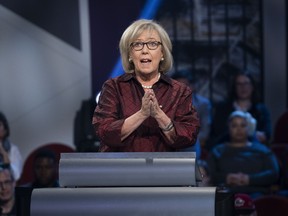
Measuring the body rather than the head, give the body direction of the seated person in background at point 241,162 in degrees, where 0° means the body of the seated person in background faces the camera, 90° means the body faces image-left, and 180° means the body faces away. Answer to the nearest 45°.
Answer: approximately 0°

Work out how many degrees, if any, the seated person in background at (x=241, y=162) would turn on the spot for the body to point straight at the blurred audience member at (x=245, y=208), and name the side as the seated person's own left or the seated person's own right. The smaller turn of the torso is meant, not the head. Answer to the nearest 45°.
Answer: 0° — they already face them

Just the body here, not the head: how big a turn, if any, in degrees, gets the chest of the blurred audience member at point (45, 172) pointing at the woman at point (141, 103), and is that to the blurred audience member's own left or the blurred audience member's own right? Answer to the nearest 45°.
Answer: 0° — they already face them

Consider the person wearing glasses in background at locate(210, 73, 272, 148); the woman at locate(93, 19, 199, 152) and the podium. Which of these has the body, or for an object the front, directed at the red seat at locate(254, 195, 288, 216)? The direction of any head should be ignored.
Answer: the person wearing glasses in background

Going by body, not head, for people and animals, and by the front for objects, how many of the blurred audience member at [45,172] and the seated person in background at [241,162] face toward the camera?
2

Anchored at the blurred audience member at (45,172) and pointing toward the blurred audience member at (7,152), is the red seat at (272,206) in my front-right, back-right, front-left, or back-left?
back-right

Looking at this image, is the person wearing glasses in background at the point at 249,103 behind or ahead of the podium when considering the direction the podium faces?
behind

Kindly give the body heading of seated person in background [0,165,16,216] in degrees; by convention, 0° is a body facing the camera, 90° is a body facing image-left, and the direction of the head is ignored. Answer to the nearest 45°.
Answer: approximately 0°

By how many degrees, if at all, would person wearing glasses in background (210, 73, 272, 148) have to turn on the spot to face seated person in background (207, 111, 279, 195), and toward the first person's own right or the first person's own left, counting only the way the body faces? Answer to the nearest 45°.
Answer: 0° — they already face them

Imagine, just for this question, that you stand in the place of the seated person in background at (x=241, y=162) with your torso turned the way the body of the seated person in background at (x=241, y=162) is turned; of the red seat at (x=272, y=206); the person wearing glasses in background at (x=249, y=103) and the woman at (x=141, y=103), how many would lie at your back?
1

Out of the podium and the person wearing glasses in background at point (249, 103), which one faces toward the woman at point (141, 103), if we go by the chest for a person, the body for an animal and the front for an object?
the person wearing glasses in background

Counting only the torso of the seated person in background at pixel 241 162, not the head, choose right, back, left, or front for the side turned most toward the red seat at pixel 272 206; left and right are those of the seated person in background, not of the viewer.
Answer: front

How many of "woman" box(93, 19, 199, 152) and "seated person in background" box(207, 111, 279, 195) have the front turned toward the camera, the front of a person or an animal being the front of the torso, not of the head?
2
